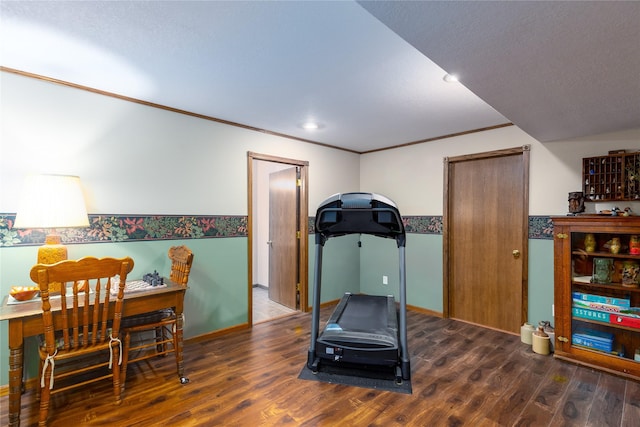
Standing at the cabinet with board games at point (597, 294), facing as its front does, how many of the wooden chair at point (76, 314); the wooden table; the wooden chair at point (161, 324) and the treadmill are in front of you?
4

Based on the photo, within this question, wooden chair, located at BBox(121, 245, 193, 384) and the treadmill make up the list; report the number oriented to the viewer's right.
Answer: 0

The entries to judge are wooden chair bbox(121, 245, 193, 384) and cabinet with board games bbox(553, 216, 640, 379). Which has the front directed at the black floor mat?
the cabinet with board games

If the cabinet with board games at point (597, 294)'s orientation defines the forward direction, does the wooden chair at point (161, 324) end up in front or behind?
in front

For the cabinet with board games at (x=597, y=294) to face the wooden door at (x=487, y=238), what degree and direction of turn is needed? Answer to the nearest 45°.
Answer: approximately 45° to its right

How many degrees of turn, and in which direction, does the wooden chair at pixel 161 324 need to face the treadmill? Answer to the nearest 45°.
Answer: approximately 90° to its left

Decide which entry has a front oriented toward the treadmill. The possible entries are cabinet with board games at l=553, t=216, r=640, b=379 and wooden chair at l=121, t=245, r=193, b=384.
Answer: the cabinet with board games

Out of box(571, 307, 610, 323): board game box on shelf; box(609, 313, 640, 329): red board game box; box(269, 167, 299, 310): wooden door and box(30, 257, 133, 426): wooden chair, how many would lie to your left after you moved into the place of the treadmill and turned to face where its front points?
2

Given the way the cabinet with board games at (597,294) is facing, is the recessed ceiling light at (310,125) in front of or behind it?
in front

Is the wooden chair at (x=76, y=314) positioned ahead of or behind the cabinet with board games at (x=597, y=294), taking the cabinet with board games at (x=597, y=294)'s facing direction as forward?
ahead

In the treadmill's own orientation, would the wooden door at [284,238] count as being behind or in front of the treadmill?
behind
